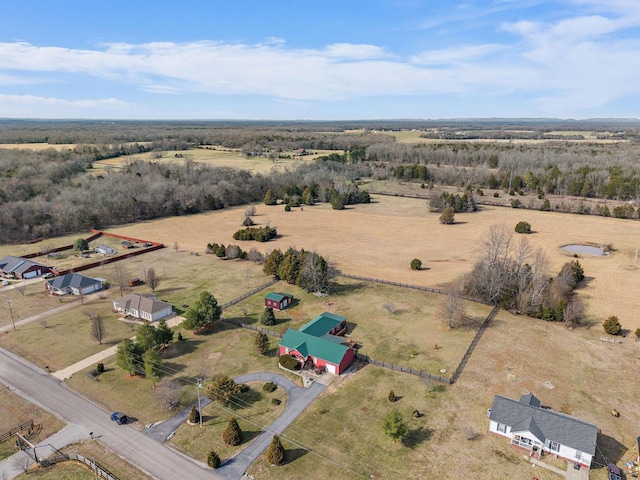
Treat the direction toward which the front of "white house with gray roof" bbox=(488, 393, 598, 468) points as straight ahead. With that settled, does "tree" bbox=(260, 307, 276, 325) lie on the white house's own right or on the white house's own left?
on the white house's own right

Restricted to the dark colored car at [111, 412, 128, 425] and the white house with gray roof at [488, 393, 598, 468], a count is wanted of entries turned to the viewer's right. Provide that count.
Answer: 0

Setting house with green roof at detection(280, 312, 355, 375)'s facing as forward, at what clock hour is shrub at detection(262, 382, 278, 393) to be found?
The shrub is roughly at 12 o'clock from the house with green roof.

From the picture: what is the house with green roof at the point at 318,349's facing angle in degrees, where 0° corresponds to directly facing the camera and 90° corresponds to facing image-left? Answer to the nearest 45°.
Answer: approximately 45°

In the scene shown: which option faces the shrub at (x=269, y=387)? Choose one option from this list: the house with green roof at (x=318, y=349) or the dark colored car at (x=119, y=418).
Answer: the house with green roof

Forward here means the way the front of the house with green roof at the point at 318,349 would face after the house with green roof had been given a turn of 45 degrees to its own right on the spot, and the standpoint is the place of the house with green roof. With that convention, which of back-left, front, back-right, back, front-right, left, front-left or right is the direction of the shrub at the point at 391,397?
back-left

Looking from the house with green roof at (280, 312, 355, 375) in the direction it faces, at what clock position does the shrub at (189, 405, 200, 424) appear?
The shrub is roughly at 12 o'clock from the house with green roof.

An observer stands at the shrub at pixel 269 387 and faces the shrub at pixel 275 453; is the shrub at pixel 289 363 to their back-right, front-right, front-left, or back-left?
back-left

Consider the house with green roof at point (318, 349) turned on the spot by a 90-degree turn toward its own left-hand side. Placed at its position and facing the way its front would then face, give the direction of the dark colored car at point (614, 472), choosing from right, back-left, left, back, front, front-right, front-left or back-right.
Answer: front

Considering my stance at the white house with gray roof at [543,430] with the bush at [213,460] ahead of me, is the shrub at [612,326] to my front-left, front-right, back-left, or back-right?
back-right

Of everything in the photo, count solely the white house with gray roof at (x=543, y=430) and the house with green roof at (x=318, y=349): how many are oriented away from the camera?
0

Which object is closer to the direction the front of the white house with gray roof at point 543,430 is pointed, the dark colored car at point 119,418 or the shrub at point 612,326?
the dark colored car
